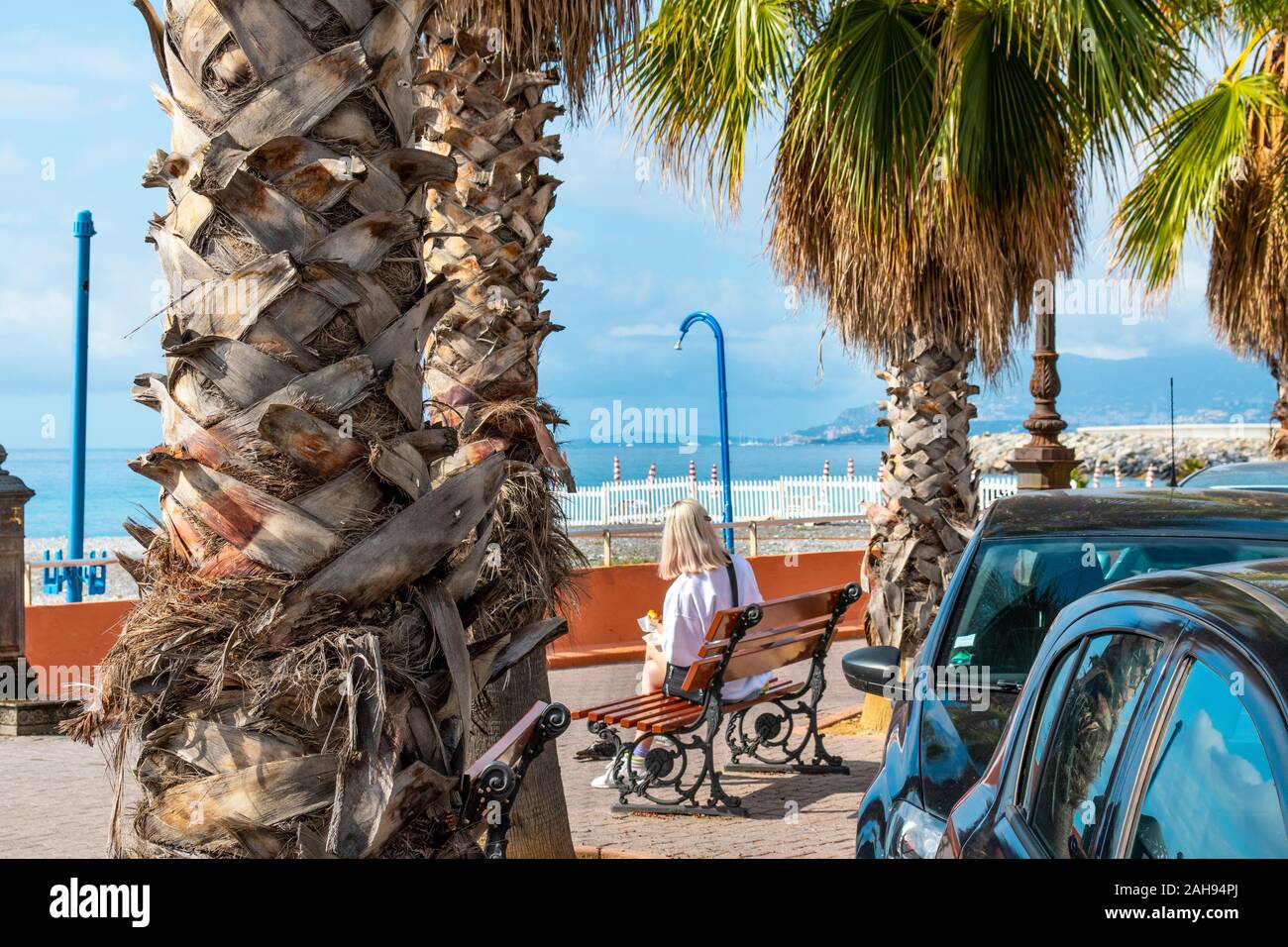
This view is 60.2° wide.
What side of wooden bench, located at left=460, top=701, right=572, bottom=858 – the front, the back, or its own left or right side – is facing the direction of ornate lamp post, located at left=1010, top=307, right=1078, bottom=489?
right

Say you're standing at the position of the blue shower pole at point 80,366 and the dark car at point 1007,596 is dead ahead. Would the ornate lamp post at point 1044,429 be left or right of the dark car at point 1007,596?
left

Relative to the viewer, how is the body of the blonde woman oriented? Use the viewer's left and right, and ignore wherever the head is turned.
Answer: facing away from the viewer and to the left of the viewer

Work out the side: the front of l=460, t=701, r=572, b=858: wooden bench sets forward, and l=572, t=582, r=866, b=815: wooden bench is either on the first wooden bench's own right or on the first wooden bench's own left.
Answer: on the first wooden bench's own right

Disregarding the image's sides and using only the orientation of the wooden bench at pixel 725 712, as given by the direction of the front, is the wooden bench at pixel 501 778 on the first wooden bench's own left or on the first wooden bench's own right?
on the first wooden bench's own left

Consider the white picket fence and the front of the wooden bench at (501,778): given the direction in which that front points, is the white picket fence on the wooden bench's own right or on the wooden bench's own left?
on the wooden bench's own right
